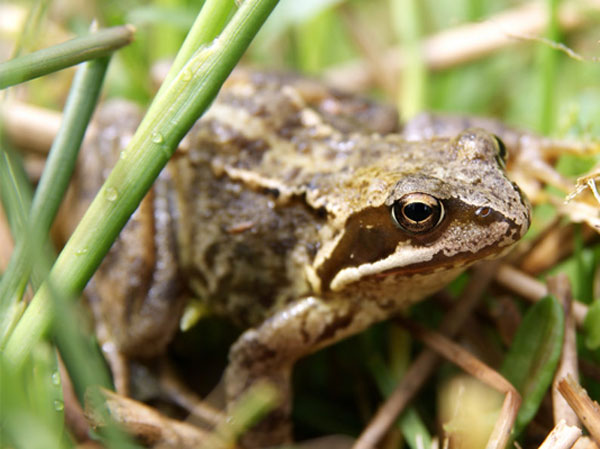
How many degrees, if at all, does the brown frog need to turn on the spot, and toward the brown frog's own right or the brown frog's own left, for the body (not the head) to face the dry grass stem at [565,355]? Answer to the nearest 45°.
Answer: approximately 45° to the brown frog's own left

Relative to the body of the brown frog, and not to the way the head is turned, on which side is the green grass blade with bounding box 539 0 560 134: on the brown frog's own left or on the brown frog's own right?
on the brown frog's own left

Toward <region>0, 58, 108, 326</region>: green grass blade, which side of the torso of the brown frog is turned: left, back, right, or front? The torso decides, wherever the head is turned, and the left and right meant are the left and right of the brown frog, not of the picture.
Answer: right

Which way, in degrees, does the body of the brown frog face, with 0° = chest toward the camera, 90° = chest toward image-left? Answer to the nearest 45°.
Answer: approximately 315°

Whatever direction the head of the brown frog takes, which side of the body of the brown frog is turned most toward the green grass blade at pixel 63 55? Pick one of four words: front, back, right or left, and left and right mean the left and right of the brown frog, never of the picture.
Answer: right
